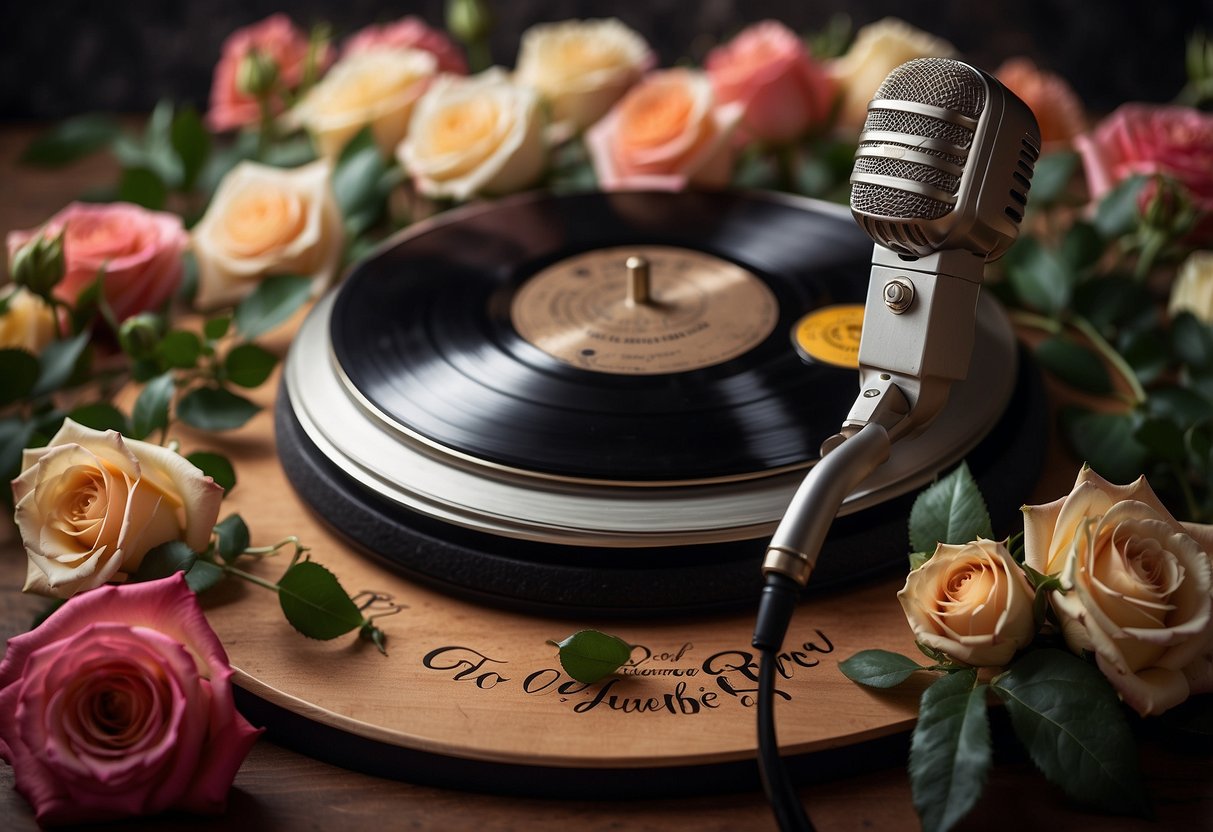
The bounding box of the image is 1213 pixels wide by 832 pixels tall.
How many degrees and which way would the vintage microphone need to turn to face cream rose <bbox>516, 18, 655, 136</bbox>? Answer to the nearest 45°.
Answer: approximately 90° to its right

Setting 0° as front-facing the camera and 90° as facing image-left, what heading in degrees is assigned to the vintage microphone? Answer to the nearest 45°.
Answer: approximately 45°

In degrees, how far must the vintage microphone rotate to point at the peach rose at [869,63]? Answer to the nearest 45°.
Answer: approximately 135° to its right

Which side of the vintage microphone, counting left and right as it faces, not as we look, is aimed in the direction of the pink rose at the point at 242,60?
right

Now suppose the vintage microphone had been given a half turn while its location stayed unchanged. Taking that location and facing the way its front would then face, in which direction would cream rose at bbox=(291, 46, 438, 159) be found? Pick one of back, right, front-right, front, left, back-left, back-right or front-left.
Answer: left

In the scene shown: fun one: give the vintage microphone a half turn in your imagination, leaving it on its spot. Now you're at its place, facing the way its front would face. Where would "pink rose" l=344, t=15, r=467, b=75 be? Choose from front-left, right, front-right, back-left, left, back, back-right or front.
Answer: left
